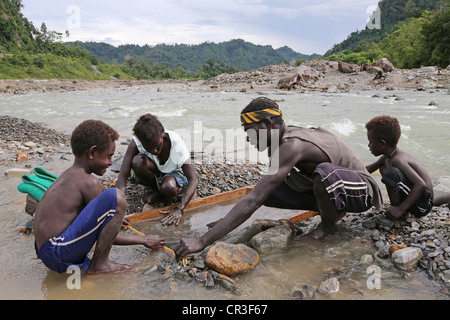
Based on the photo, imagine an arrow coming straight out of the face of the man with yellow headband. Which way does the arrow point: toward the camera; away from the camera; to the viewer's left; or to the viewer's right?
to the viewer's left

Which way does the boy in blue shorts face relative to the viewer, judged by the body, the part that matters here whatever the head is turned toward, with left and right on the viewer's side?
facing to the right of the viewer

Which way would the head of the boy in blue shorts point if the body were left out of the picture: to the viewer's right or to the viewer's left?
to the viewer's right

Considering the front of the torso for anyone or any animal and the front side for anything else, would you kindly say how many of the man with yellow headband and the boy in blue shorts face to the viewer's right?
1

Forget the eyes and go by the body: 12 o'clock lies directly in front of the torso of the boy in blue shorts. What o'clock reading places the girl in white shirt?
The girl in white shirt is roughly at 10 o'clock from the boy in blue shorts.

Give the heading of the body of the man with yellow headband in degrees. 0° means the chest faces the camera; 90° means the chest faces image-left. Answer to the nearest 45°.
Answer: approximately 90°

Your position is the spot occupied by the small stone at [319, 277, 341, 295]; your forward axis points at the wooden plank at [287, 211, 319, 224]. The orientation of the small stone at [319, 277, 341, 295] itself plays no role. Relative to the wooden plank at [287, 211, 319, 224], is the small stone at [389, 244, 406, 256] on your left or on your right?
right

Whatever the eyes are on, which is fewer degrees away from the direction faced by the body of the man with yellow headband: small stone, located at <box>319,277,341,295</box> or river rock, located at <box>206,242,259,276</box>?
the river rock

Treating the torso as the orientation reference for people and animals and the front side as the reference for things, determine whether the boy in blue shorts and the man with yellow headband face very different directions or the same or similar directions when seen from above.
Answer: very different directions

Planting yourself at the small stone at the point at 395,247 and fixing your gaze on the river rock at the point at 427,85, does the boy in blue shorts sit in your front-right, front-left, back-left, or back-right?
back-left
